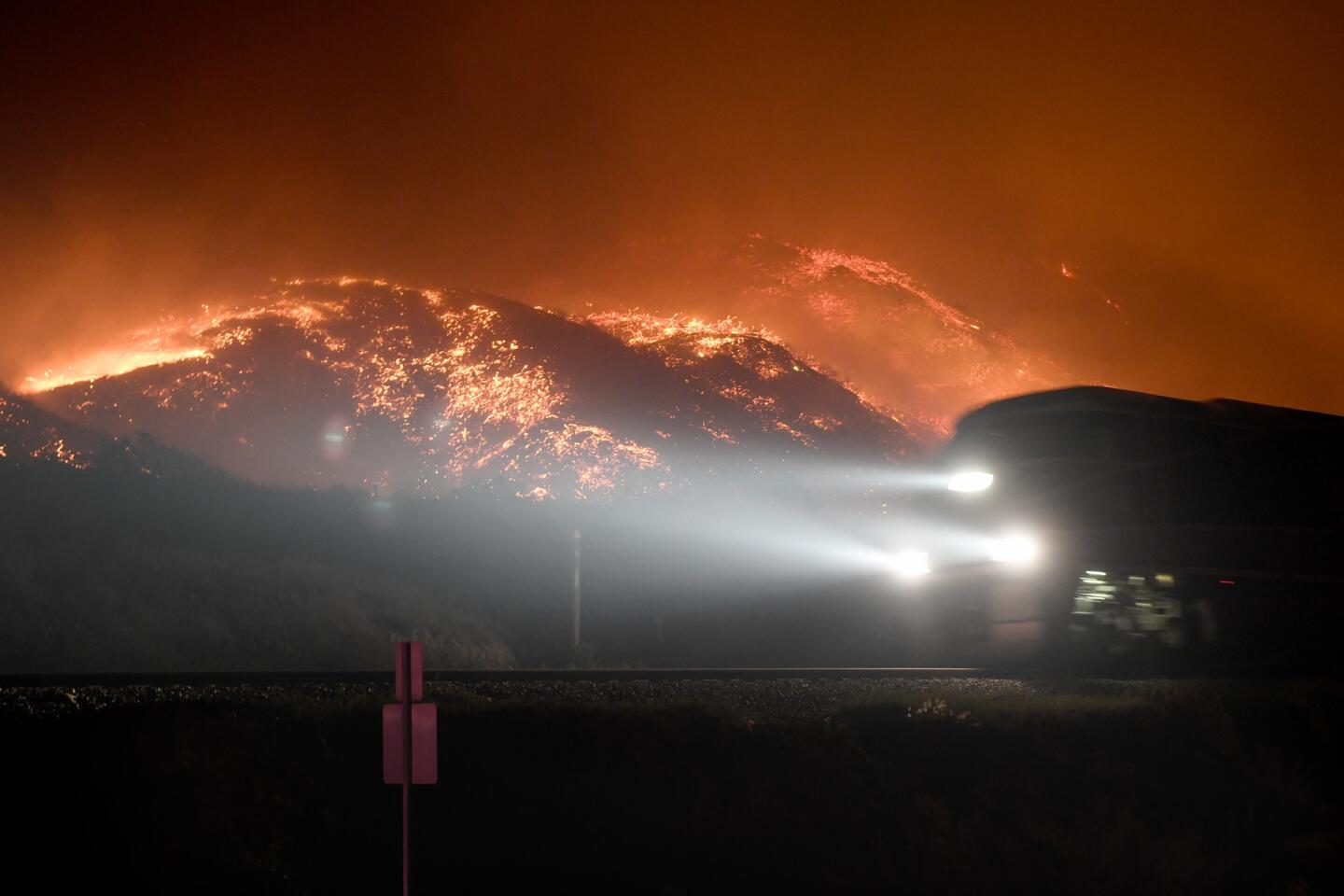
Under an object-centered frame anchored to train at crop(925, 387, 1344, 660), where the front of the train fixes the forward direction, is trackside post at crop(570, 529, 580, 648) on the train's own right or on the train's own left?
on the train's own right

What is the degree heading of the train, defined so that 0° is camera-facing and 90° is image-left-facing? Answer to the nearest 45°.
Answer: approximately 45°

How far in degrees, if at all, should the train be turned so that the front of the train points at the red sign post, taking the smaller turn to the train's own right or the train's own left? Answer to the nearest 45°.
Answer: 0° — it already faces it
